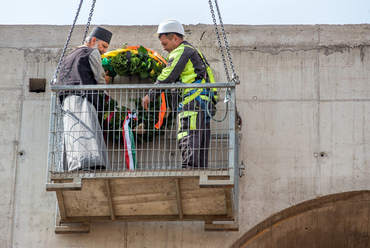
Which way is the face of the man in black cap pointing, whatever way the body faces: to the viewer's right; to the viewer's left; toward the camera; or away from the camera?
to the viewer's right

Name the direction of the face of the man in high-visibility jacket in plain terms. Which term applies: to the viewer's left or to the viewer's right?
to the viewer's left

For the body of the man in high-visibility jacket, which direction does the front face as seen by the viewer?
to the viewer's left
